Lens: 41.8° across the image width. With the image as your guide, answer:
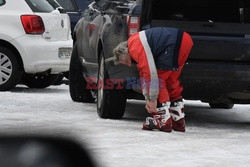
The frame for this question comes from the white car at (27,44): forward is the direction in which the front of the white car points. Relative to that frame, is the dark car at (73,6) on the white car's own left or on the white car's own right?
on the white car's own right

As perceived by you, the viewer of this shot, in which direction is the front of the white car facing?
facing away from the viewer and to the left of the viewer

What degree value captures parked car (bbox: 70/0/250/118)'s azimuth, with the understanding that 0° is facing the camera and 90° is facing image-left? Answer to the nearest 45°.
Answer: approximately 180°
